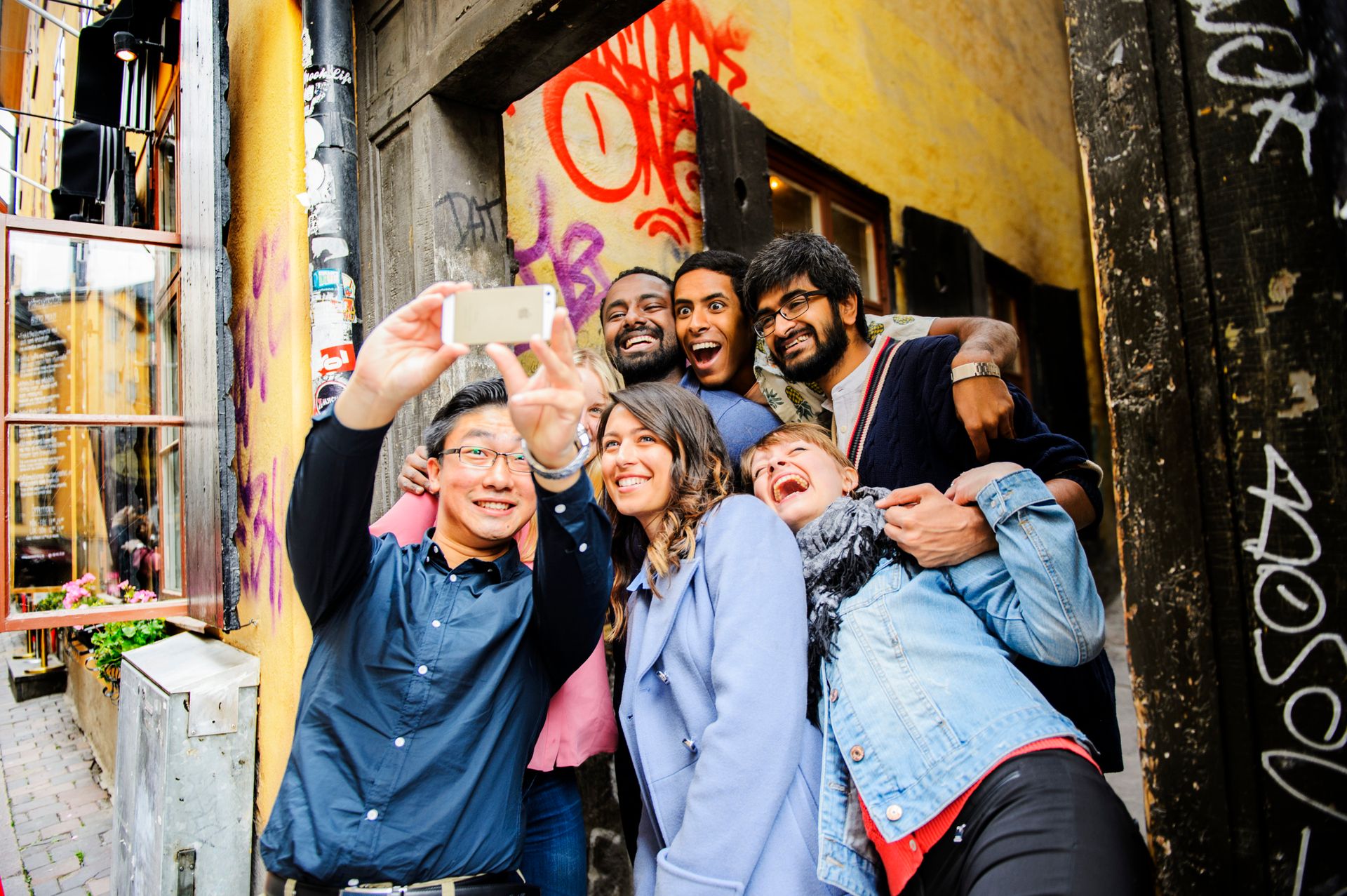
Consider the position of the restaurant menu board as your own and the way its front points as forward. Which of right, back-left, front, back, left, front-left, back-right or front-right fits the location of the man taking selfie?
front

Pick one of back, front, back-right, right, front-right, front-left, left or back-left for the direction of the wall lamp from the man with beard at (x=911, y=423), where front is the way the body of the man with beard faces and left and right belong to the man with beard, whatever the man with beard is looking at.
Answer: front-right

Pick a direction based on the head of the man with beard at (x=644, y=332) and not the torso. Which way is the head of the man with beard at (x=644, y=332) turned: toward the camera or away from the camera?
toward the camera

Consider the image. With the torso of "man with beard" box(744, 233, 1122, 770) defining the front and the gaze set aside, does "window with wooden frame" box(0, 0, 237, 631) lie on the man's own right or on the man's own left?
on the man's own right

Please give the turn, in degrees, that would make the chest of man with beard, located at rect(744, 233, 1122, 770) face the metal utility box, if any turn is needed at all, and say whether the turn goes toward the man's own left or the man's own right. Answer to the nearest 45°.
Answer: approximately 45° to the man's own right

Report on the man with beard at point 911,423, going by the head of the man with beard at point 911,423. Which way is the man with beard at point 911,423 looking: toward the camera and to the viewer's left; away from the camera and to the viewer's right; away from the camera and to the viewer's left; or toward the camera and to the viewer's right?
toward the camera and to the viewer's left

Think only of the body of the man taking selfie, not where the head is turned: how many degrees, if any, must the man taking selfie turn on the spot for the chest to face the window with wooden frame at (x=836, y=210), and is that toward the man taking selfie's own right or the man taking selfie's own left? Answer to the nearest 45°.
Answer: approximately 135° to the man taking selfie's own left

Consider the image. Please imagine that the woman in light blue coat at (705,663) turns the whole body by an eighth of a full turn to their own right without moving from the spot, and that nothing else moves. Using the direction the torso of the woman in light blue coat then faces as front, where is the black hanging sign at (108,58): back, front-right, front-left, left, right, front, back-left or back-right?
front-right

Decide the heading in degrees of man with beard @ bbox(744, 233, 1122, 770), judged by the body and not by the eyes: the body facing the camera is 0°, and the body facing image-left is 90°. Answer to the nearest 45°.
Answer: approximately 45°

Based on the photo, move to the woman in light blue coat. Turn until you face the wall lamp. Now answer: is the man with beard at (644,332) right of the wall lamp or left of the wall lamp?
right

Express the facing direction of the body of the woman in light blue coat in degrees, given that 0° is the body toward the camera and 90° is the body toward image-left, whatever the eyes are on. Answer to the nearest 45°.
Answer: approximately 45°

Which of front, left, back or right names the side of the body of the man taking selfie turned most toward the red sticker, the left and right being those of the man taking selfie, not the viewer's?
back

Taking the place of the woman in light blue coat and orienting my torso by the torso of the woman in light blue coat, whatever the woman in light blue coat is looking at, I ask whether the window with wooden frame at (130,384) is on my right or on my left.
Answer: on my right

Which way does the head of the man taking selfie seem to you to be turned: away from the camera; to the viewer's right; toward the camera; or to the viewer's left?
toward the camera

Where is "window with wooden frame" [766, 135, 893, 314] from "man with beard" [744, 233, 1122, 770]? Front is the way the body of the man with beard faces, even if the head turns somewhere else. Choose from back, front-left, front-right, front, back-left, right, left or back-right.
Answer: back-right

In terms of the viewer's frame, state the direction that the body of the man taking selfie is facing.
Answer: toward the camera

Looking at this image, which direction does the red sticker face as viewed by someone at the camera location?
facing the viewer

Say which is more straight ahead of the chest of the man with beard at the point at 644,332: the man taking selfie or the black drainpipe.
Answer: the man taking selfie
